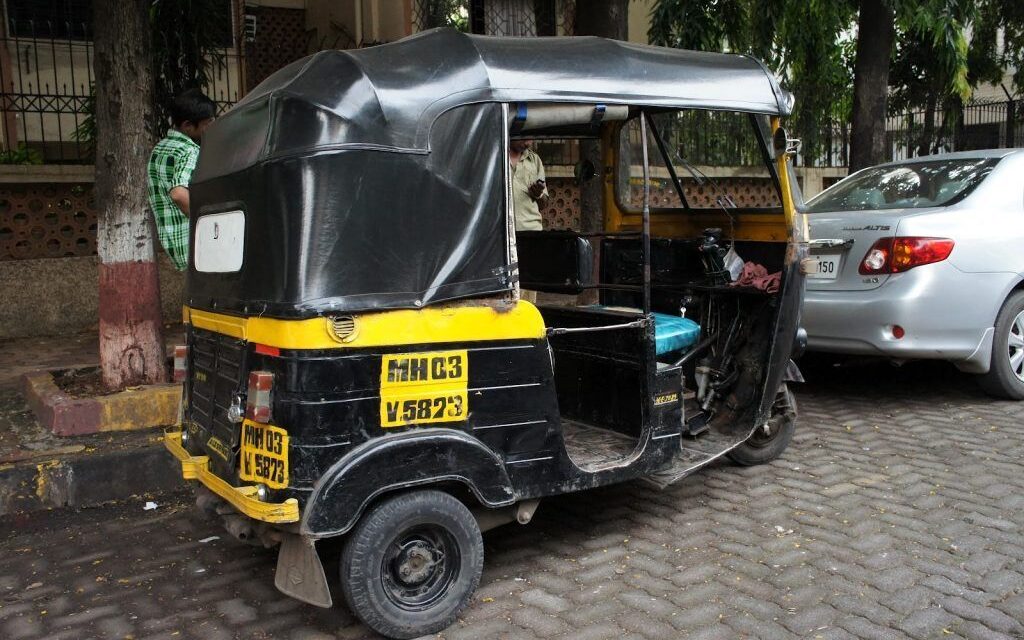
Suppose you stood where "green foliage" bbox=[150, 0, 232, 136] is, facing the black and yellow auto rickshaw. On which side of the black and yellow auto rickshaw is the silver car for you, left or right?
left

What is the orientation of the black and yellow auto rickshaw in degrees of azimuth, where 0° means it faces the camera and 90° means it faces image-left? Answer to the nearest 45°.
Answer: approximately 225°

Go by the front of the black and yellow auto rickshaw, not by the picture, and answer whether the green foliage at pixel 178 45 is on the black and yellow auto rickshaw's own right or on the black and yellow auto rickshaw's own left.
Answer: on the black and yellow auto rickshaw's own left

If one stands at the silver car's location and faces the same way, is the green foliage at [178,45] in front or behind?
behind

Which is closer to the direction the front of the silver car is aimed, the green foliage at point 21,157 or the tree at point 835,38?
the tree

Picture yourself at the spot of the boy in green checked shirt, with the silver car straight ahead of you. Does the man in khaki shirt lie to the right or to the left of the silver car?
left

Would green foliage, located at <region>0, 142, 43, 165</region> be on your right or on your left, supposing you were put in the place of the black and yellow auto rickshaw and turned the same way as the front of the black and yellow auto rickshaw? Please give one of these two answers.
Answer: on your left

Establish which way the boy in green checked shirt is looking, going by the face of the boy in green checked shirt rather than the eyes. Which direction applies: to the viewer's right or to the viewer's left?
to the viewer's right

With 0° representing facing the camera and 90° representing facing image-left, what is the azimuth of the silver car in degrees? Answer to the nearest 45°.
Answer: approximately 225°

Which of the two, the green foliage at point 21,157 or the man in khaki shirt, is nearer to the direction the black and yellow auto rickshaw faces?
the man in khaki shirt

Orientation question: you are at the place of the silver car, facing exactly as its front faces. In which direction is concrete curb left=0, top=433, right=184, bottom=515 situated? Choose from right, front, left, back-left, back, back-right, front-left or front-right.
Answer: back
